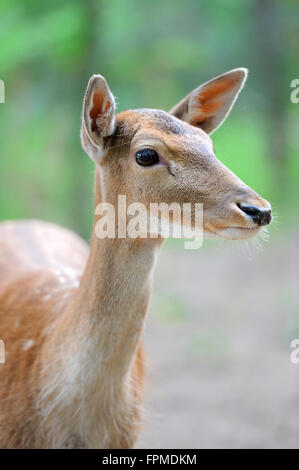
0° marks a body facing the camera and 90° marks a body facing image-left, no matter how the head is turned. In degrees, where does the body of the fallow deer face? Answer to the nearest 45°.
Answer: approximately 315°

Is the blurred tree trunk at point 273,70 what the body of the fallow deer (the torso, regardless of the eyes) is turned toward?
no
